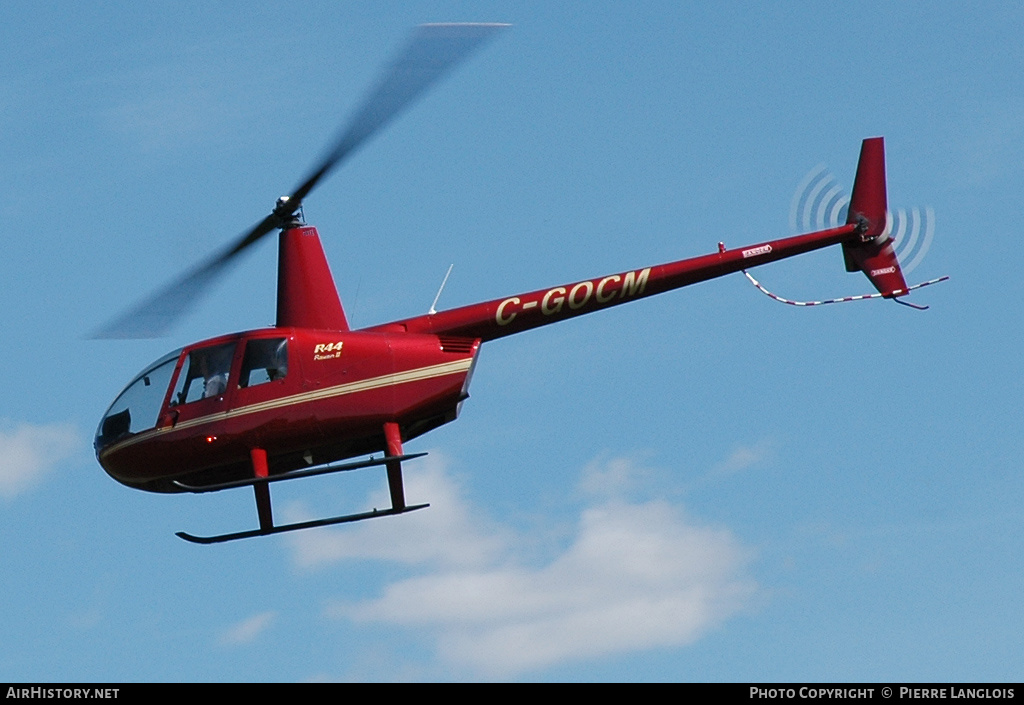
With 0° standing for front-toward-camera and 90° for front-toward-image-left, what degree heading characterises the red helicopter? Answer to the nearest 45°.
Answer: approximately 90°
